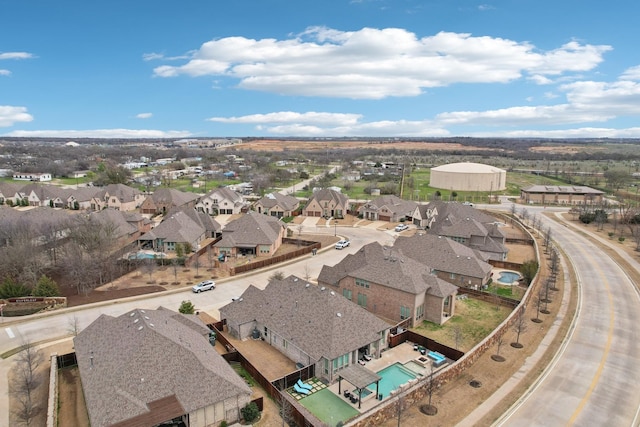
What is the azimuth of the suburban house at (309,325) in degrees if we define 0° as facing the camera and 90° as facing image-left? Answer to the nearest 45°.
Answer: approximately 135°

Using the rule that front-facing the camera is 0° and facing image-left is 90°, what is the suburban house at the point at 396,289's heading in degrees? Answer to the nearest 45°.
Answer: approximately 135°

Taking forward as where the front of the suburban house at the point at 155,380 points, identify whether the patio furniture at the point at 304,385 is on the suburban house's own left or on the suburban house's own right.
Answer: on the suburban house's own right

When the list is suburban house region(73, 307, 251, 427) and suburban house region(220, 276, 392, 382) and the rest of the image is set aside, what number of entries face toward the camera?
0

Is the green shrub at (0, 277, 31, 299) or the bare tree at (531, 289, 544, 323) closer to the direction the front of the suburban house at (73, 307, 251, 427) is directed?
the green shrub

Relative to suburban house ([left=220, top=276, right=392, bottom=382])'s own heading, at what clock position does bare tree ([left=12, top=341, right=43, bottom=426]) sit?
The bare tree is roughly at 10 o'clock from the suburban house.

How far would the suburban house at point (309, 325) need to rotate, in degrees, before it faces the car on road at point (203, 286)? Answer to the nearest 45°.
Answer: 0° — it already faces it

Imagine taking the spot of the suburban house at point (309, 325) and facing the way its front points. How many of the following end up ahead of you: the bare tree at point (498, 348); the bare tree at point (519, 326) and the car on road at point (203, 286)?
1

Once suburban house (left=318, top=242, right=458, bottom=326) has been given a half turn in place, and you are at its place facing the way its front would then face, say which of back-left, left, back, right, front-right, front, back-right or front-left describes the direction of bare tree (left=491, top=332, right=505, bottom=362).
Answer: front

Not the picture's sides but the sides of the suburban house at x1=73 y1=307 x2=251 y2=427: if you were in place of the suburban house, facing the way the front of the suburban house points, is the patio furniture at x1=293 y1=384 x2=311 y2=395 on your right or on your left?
on your right

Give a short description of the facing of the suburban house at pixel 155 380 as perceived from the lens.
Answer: facing away from the viewer

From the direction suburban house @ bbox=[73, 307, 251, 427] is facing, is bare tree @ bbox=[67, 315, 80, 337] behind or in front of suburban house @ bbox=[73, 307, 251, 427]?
in front
